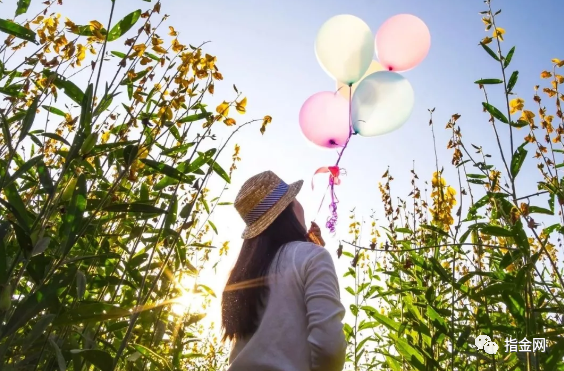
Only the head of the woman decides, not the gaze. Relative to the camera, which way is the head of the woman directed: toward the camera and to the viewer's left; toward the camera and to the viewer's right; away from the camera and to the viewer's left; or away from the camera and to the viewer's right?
away from the camera and to the viewer's right

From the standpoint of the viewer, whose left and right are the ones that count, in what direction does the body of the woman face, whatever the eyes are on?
facing away from the viewer and to the right of the viewer
